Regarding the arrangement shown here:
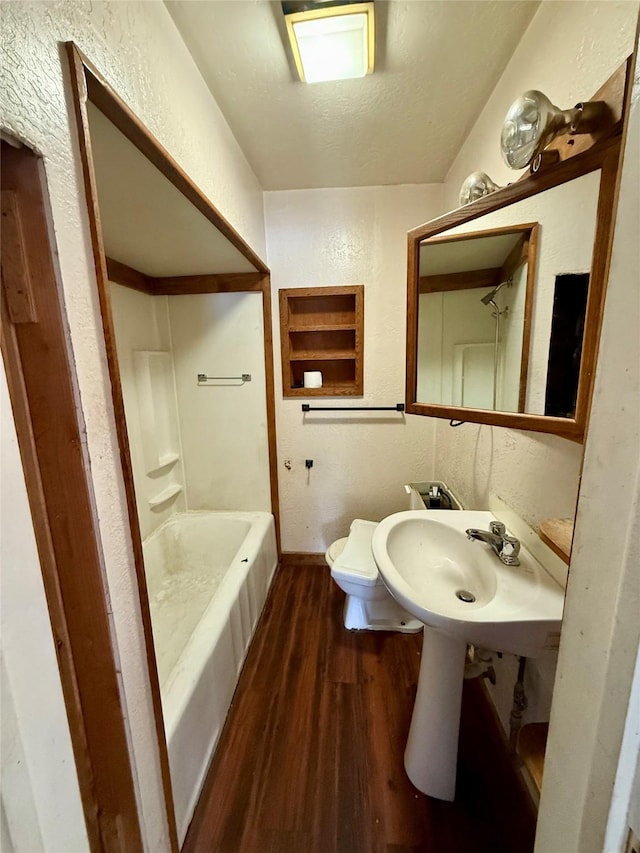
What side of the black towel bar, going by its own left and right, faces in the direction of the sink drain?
front

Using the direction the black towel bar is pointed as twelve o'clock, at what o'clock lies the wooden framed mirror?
The wooden framed mirror is roughly at 11 o'clock from the black towel bar.

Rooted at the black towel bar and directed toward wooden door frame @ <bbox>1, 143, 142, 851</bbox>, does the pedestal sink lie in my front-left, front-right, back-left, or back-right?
front-left

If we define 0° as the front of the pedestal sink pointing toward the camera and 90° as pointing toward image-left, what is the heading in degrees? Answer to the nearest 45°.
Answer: approximately 90°

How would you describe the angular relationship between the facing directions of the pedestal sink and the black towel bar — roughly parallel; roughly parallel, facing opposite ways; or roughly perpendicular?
roughly perpendicular

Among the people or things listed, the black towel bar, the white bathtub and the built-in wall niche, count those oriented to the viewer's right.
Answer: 1

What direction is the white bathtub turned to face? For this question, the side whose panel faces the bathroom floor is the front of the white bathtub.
to the viewer's right

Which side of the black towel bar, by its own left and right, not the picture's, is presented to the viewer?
front

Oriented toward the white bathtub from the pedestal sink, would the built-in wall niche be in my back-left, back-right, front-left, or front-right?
front-right

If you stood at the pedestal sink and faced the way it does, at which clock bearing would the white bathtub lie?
The white bathtub is roughly at 12 o'clock from the pedestal sink.

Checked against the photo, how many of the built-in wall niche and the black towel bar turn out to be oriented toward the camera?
2

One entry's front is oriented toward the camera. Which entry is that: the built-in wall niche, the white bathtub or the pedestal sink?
the built-in wall niche

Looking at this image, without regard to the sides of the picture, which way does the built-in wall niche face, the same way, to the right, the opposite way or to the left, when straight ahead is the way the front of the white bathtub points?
to the right
